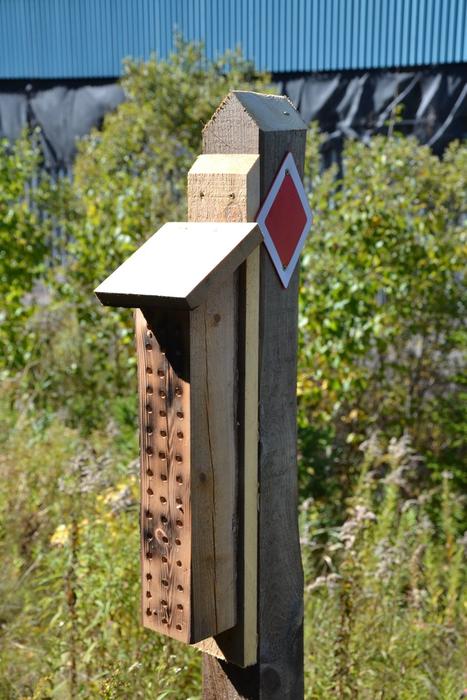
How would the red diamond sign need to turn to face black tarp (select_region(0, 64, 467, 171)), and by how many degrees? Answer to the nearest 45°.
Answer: approximately 135° to its left

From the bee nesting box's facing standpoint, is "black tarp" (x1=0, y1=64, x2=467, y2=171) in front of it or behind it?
behind

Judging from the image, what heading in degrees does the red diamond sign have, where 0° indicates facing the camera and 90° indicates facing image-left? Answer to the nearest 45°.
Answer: approximately 315°

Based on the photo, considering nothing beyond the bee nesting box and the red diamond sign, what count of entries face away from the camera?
0

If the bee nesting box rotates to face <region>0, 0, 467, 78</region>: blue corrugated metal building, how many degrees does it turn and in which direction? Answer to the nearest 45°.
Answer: approximately 135° to its right

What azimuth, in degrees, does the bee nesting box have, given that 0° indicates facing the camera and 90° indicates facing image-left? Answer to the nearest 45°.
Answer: approximately 45°

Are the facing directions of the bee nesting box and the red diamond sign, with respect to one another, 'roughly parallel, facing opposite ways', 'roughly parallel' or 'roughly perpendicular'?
roughly perpendicular
